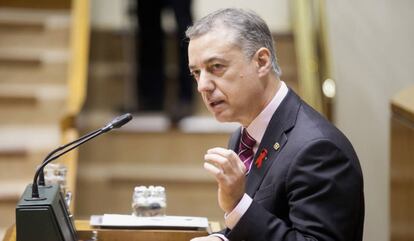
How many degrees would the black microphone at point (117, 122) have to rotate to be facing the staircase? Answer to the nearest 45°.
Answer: approximately 90° to its left

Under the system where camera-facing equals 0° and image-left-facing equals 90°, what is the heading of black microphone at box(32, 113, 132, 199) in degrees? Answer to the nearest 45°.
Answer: approximately 270°

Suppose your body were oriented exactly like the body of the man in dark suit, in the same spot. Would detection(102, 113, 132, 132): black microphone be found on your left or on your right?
on your right

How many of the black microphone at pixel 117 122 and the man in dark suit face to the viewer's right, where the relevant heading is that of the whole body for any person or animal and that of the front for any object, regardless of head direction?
1

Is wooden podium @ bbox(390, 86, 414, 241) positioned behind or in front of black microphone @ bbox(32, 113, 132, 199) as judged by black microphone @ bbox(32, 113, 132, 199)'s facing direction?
in front

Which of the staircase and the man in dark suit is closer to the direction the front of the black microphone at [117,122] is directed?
the man in dark suit

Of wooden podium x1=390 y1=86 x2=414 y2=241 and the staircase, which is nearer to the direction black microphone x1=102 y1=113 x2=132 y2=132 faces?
the wooden podium
